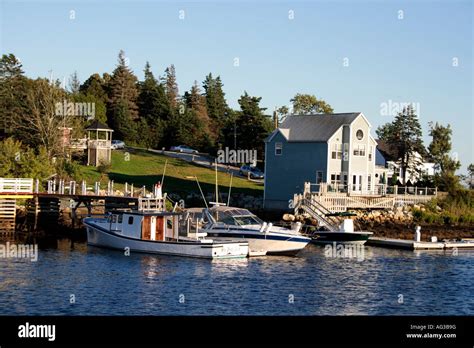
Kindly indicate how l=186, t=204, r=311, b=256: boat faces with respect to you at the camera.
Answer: facing the viewer and to the right of the viewer

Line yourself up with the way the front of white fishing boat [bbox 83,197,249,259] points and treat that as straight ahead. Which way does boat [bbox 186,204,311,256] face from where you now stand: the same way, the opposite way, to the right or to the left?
the opposite way

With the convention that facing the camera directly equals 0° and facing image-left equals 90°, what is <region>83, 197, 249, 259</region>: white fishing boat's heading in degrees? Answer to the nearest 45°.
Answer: approximately 135°
